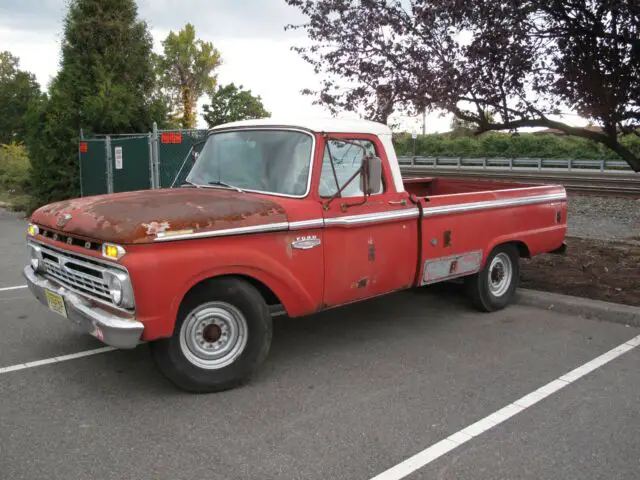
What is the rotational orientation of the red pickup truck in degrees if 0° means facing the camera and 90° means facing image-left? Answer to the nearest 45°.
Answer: approximately 45°

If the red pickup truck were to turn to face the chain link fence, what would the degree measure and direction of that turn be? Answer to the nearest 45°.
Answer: approximately 135° to its right

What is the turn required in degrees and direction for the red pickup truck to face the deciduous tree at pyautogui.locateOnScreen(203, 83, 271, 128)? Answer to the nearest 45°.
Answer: approximately 135° to its right

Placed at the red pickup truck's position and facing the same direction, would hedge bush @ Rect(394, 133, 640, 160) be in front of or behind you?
behind

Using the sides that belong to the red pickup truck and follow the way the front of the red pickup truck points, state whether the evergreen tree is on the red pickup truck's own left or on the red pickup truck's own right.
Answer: on the red pickup truck's own right

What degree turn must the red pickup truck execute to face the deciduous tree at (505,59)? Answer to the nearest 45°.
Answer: approximately 180°
